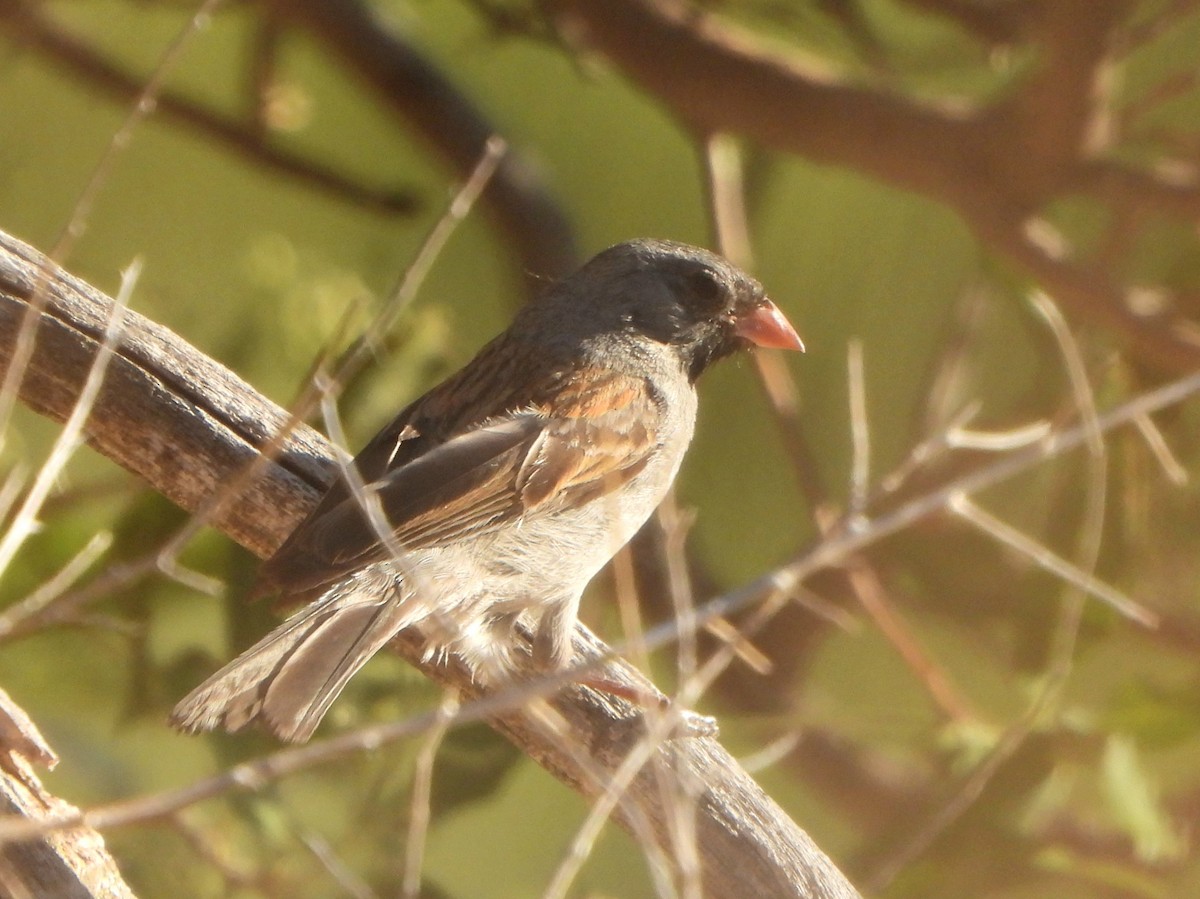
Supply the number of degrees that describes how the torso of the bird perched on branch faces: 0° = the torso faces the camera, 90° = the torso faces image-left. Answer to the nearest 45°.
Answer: approximately 270°
